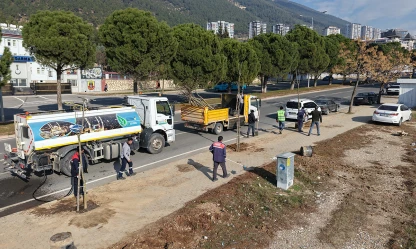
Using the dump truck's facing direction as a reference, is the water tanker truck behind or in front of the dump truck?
behind

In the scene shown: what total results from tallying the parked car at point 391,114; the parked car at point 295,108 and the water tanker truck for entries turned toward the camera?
0

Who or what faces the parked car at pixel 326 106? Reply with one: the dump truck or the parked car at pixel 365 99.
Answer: the dump truck

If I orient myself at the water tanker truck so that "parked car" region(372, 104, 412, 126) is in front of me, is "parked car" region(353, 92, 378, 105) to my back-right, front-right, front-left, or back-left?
front-left

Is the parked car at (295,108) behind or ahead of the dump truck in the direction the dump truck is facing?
ahead

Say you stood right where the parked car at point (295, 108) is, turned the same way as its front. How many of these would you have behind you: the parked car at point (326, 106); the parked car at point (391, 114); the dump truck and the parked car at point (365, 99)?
1

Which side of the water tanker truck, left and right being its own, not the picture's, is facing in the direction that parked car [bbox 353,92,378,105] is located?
front

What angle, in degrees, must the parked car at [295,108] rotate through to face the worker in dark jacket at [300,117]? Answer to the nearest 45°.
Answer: approximately 135° to its right

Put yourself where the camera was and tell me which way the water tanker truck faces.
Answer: facing away from the viewer and to the right of the viewer
